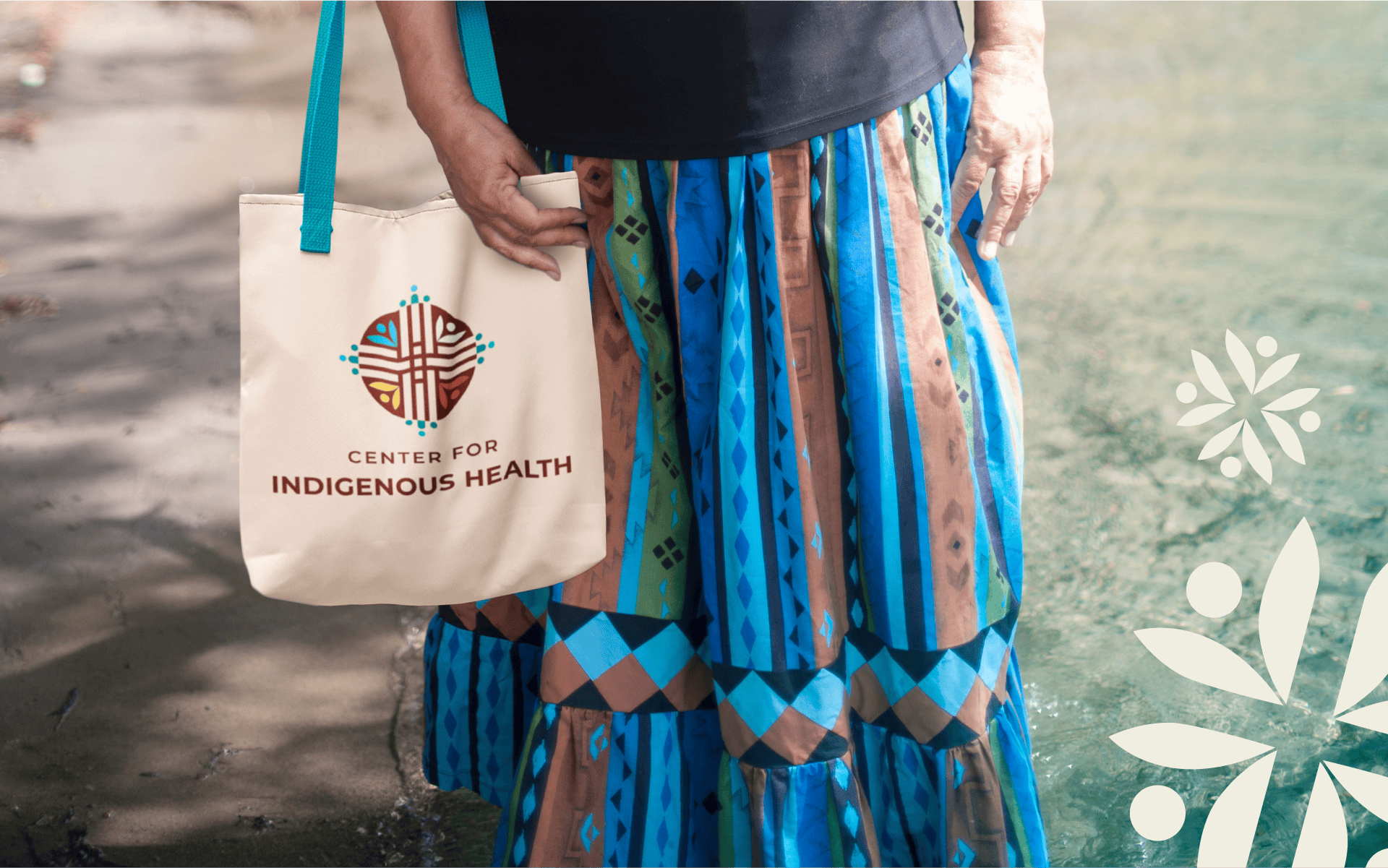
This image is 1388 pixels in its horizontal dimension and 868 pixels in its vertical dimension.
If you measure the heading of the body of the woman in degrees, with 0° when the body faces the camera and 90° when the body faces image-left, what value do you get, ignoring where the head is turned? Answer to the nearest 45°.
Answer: approximately 0°
